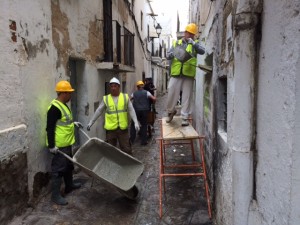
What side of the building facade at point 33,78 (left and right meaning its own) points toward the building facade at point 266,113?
front

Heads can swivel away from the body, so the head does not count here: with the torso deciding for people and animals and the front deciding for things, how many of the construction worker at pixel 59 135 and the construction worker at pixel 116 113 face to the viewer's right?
1

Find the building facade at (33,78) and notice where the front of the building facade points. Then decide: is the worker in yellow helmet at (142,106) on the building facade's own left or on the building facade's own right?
on the building facade's own left

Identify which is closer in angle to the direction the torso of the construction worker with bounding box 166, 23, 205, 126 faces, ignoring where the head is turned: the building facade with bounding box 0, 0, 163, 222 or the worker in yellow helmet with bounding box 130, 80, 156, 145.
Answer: the building facade

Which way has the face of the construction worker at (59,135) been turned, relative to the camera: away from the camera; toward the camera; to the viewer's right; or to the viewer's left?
to the viewer's right

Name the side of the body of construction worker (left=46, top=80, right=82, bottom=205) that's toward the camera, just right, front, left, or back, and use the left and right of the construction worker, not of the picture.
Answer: right

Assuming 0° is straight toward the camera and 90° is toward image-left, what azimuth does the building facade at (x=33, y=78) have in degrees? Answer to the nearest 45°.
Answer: approximately 315°

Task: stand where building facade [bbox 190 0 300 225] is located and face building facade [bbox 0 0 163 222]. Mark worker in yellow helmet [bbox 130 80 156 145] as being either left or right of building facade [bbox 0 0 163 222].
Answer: right

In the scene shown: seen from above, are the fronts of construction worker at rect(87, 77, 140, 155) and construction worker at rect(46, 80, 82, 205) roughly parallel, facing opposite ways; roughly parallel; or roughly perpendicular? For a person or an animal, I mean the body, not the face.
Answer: roughly perpendicular

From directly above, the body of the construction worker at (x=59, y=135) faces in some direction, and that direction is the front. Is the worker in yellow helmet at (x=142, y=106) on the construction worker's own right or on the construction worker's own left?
on the construction worker's own left
